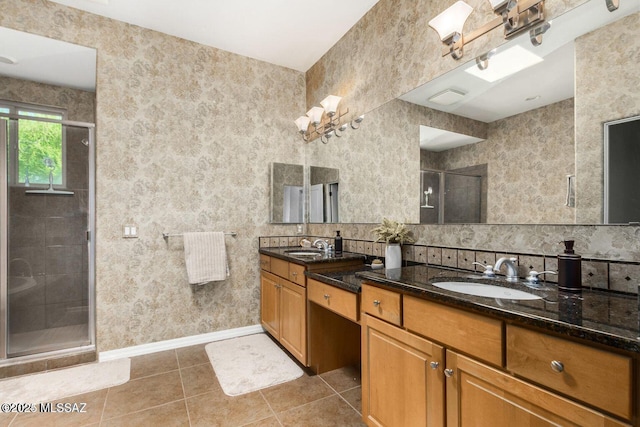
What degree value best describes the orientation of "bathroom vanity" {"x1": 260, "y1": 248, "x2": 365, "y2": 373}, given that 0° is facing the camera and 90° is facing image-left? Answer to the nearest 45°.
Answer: approximately 45°

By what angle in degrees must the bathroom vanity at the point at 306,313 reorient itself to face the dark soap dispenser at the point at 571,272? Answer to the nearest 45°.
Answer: approximately 90° to its left

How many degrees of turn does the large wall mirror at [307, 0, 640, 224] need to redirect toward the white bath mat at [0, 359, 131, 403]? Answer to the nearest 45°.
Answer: approximately 45° to its right

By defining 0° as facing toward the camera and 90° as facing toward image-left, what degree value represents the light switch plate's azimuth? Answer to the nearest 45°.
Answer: approximately 0°

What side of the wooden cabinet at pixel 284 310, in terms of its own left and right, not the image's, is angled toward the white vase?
left

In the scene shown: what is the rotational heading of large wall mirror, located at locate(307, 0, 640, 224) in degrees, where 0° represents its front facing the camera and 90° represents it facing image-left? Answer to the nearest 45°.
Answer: approximately 45°

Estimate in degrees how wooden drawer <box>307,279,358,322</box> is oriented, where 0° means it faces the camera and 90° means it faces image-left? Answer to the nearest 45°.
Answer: approximately 45°

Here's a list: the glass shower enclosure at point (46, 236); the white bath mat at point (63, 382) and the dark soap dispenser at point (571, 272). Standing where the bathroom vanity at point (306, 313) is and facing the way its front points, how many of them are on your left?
1

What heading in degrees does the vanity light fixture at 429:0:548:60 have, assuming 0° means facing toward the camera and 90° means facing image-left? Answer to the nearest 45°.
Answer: approximately 45°

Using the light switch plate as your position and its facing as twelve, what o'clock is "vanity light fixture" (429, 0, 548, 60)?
The vanity light fixture is roughly at 11 o'clock from the light switch plate.
